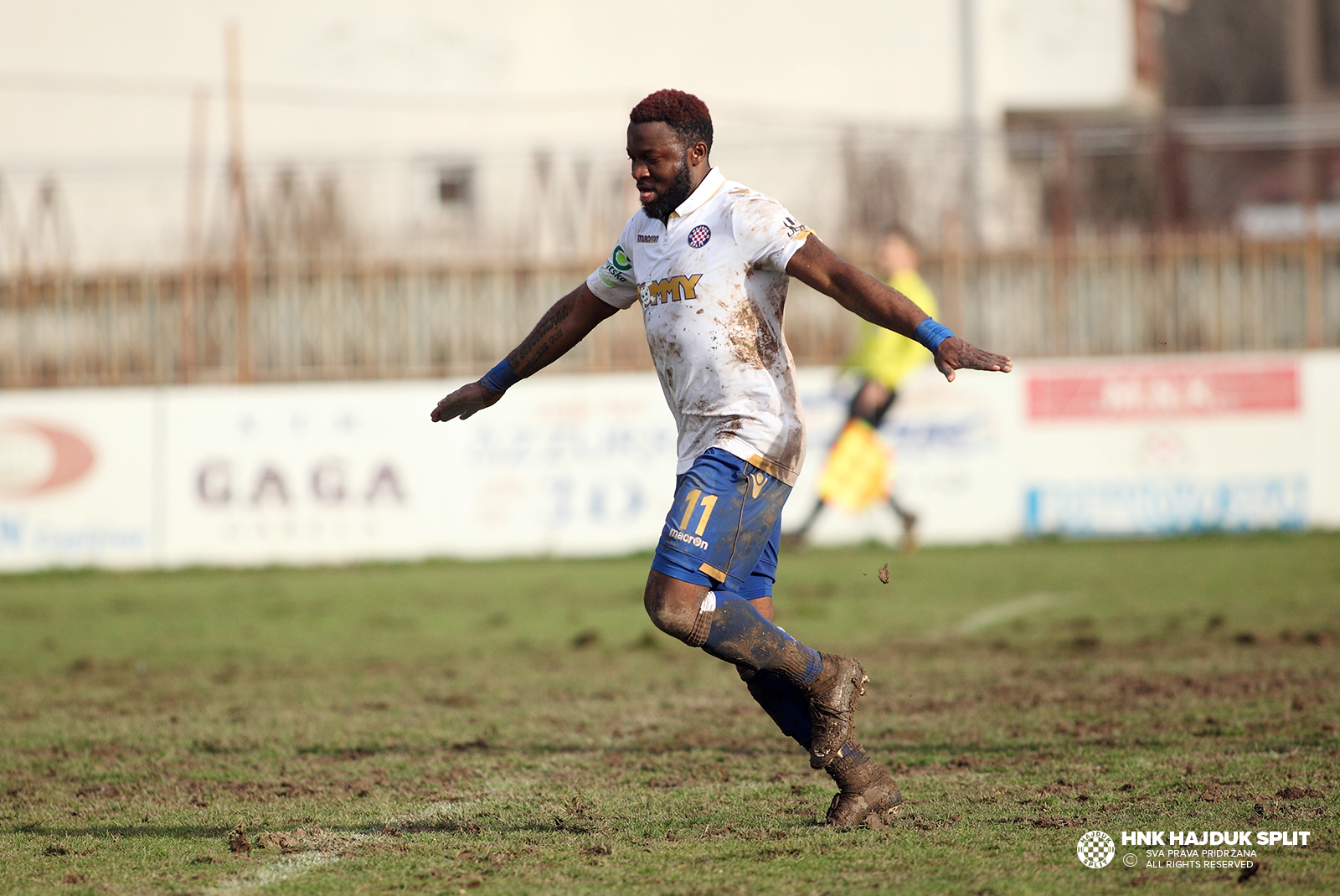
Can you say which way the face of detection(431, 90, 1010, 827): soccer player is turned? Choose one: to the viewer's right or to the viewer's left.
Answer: to the viewer's left

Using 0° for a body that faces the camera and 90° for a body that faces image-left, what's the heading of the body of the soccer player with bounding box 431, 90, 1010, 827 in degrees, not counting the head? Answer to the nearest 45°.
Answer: approximately 45°

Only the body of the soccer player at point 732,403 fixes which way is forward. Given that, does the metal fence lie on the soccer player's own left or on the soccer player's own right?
on the soccer player's own right
